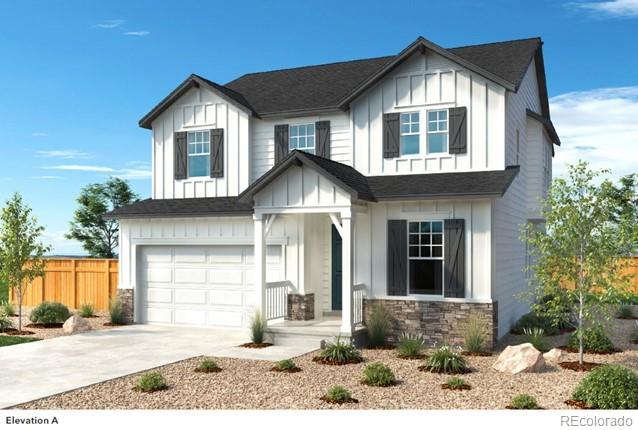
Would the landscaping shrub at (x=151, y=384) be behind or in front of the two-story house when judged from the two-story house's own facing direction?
in front

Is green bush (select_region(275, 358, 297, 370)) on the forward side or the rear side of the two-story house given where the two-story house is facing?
on the forward side

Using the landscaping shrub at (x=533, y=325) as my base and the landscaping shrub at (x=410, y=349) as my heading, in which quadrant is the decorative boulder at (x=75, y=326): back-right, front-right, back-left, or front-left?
front-right

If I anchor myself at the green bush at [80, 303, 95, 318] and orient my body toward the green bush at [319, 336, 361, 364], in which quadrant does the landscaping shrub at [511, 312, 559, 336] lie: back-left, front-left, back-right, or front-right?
front-left

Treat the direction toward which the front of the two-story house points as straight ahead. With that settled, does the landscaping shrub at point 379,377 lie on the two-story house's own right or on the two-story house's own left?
on the two-story house's own left

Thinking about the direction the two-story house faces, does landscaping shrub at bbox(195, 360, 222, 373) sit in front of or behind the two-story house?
in front

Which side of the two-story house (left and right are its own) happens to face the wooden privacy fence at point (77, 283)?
right

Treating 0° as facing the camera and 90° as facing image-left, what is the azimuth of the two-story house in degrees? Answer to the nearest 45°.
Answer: approximately 45°
